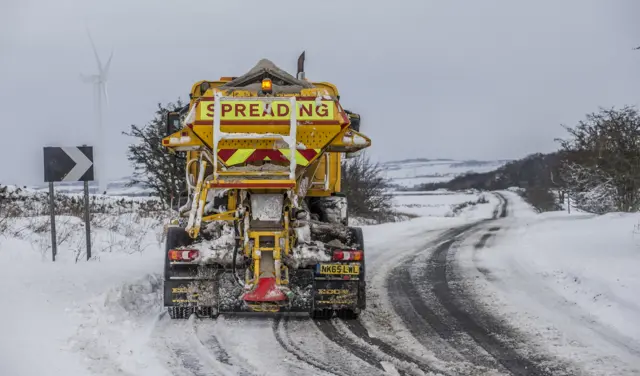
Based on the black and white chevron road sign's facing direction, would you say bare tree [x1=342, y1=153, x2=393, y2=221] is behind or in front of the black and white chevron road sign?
behind

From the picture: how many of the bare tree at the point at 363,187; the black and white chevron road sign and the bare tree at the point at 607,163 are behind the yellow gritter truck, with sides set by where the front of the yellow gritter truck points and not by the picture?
0

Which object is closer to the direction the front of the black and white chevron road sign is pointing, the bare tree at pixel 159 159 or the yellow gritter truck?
the yellow gritter truck

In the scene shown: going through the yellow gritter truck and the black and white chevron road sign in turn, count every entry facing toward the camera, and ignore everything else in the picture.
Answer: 1

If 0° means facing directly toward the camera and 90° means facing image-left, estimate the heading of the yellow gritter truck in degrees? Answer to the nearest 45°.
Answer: approximately 180°

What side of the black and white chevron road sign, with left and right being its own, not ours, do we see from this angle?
front

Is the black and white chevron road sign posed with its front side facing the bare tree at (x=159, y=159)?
no

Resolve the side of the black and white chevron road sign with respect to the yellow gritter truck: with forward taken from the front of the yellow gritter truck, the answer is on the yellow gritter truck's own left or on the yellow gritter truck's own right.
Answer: on the yellow gritter truck's own left

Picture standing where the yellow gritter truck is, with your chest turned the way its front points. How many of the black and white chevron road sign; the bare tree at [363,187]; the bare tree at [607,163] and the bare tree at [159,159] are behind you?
0

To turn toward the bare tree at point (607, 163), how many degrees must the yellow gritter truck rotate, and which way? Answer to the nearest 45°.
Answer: approximately 45° to its right

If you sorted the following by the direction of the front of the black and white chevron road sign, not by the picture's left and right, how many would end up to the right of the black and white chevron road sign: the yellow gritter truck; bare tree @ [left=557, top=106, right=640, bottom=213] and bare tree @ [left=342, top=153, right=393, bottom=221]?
0

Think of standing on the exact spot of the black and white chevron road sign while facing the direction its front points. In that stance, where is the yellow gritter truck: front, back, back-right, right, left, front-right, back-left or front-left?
front-left

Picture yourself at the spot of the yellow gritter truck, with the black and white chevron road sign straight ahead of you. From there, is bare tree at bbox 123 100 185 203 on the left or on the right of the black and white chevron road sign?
right

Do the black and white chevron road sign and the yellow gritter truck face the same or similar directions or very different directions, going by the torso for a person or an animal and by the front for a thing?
very different directions

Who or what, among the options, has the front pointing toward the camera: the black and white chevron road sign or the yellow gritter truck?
the black and white chevron road sign

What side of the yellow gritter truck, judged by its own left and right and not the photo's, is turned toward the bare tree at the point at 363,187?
front
